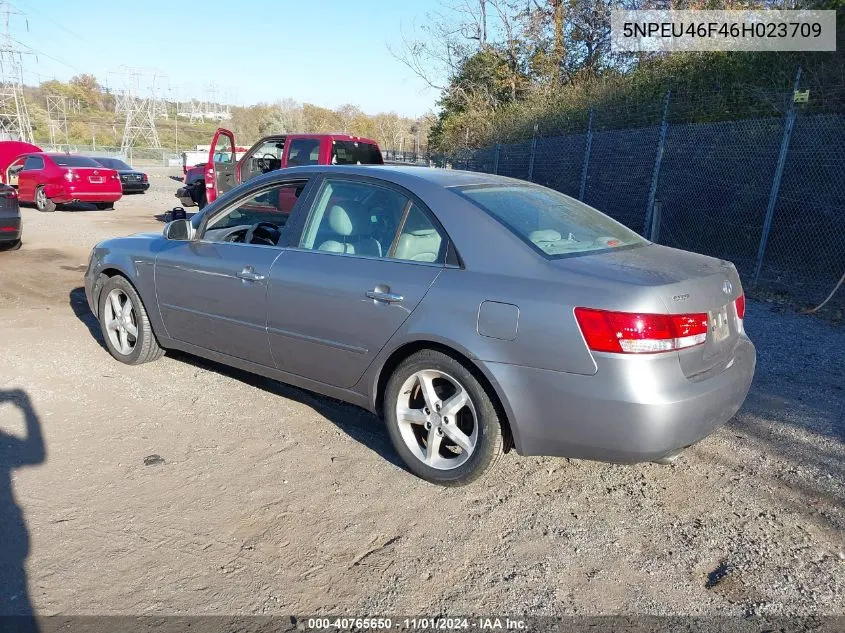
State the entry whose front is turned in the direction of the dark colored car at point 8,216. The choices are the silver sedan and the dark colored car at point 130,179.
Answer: the silver sedan

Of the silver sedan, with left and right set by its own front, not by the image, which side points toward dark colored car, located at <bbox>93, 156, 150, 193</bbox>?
front

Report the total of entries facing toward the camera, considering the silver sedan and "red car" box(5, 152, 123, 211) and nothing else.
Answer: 0

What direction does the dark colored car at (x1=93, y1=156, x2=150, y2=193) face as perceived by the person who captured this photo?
facing away from the viewer and to the left of the viewer

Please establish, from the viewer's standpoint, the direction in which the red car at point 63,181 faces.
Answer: facing away from the viewer and to the left of the viewer

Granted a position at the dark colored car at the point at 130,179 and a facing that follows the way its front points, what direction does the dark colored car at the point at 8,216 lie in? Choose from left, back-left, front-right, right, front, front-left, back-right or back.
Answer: back-left

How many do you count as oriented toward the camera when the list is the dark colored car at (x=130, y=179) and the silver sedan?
0

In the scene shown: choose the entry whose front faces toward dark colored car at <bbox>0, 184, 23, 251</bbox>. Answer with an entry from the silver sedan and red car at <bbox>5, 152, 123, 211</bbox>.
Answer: the silver sedan

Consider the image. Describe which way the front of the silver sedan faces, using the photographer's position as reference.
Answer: facing away from the viewer and to the left of the viewer

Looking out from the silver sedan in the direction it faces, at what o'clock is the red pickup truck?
The red pickup truck is roughly at 1 o'clock from the silver sedan.

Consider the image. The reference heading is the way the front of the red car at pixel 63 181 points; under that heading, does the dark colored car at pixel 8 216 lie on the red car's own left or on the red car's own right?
on the red car's own left
